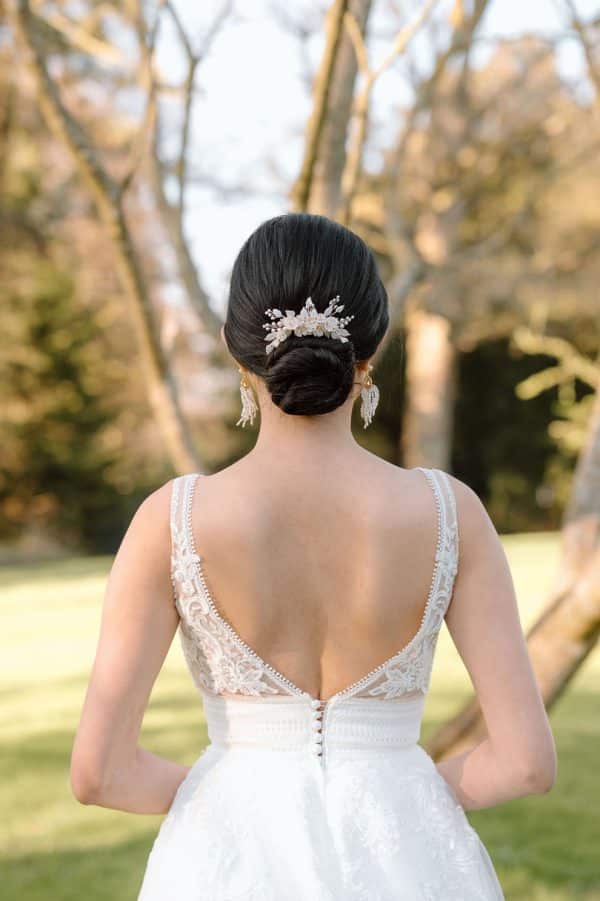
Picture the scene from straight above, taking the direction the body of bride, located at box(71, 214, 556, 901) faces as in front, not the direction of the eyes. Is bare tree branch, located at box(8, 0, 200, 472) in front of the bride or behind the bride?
in front

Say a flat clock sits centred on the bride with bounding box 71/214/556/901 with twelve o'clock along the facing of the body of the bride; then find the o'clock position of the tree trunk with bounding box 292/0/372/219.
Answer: The tree trunk is roughly at 12 o'clock from the bride.

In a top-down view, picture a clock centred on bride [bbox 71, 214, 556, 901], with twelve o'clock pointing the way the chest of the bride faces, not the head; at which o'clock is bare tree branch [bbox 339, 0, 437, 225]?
The bare tree branch is roughly at 12 o'clock from the bride.

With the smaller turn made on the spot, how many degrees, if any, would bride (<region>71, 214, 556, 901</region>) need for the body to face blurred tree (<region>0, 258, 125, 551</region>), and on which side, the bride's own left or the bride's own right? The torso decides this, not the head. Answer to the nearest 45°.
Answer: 0° — they already face it

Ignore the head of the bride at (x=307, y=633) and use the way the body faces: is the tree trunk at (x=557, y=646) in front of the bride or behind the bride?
in front

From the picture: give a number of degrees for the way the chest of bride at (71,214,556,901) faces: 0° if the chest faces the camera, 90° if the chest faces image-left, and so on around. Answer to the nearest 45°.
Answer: approximately 180°

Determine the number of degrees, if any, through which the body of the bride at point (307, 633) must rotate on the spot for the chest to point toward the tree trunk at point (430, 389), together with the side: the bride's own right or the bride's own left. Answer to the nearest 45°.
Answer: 0° — they already face it
